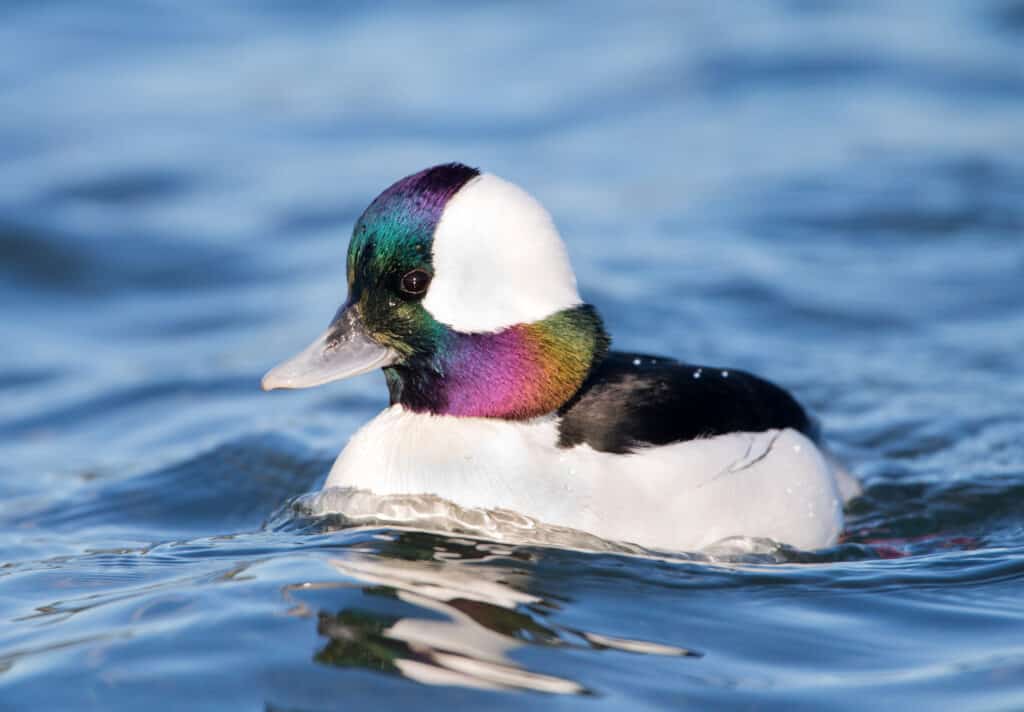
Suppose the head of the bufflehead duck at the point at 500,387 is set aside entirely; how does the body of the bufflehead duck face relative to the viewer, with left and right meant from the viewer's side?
facing to the left of the viewer
